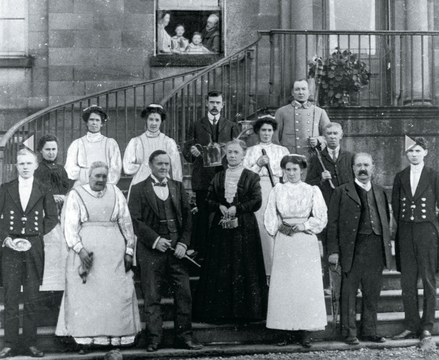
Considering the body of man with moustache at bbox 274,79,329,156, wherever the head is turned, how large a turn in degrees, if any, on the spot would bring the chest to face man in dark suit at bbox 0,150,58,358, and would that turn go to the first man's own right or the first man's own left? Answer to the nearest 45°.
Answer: approximately 45° to the first man's own right

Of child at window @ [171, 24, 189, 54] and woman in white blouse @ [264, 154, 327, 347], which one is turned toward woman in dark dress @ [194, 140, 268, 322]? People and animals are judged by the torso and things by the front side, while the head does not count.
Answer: the child at window

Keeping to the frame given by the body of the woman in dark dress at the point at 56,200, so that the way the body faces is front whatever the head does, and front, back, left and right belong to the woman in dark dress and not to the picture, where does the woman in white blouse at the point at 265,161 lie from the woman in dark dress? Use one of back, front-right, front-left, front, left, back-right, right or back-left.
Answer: front-left

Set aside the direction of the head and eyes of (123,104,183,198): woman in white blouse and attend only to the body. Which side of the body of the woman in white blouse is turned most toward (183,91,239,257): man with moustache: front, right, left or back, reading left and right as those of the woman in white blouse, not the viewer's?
left

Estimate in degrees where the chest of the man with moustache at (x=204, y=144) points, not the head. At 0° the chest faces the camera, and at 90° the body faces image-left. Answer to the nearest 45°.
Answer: approximately 0°

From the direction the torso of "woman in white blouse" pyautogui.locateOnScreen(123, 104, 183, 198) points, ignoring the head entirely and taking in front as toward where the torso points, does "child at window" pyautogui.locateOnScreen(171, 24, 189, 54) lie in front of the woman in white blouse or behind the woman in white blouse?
behind

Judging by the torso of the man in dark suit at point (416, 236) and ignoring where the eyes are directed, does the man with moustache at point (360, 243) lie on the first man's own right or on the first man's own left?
on the first man's own right

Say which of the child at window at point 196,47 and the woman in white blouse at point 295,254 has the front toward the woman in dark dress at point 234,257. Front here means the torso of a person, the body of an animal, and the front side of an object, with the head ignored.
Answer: the child at window
